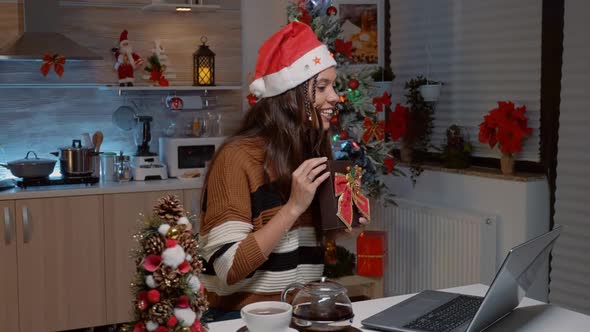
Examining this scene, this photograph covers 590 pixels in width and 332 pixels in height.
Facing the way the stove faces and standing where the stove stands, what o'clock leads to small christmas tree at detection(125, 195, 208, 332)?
The small christmas tree is roughly at 12 o'clock from the stove.

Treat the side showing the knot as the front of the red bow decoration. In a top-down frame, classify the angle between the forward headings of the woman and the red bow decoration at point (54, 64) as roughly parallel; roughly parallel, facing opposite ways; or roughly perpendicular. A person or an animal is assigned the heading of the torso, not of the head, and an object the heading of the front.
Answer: roughly perpendicular

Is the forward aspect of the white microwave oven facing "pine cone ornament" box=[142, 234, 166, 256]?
yes

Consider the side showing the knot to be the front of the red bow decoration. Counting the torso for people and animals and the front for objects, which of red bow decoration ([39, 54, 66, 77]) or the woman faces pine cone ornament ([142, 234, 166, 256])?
the red bow decoration

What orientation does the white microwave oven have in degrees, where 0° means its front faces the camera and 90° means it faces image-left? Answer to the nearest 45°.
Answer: approximately 0°

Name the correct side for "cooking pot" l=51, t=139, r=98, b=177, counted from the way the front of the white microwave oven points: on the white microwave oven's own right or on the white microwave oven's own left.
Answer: on the white microwave oven's own right

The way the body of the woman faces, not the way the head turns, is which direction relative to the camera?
to the viewer's right

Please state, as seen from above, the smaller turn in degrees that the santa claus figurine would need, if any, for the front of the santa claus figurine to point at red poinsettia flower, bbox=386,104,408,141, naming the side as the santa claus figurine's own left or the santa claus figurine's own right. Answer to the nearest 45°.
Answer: approximately 90° to the santa claus figurine's own left

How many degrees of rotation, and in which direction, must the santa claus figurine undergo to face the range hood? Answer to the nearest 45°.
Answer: approximately 45° to its right

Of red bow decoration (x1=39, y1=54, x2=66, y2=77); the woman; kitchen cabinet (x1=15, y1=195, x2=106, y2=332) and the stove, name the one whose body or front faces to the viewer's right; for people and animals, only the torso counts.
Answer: the woman
